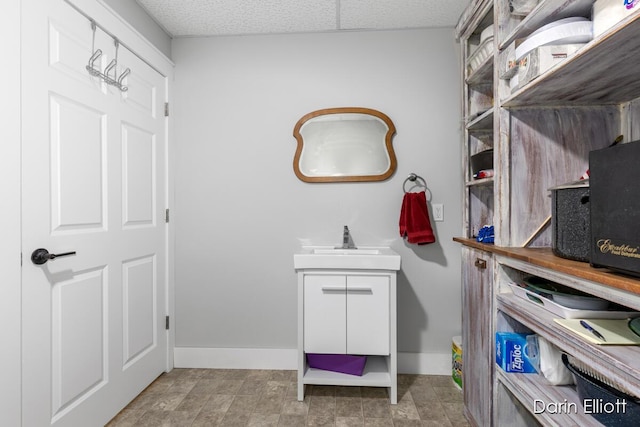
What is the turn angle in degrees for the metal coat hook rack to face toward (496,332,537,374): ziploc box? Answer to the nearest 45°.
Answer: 0° — it already faces it

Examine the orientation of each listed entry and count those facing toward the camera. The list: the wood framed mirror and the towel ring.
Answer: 2

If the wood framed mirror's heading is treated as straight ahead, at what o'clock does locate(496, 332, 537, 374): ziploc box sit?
The ziploc box is roughly at 11 o'clock from the wood framed mirror.

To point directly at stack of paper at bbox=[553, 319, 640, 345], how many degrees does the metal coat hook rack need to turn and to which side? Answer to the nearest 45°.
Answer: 0° — it already faces it

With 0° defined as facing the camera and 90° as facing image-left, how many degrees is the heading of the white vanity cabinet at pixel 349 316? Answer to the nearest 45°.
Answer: approximately 0°

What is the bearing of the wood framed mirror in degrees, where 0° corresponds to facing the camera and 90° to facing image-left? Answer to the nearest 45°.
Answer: approximately 0°

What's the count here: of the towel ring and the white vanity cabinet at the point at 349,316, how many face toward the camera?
2
